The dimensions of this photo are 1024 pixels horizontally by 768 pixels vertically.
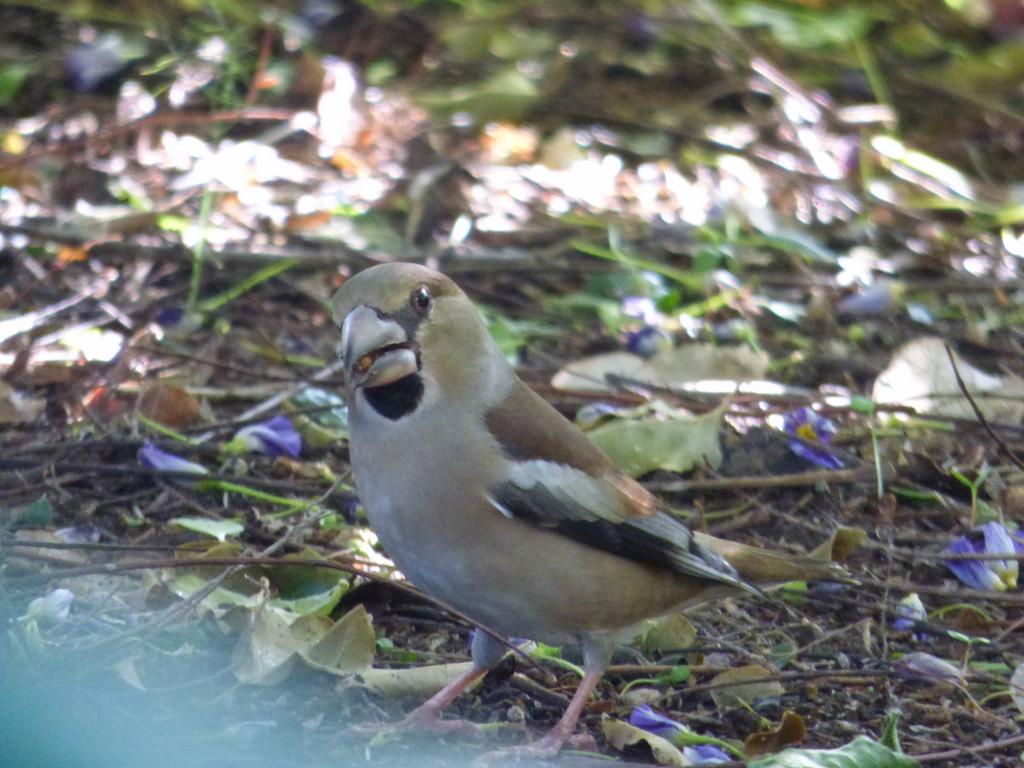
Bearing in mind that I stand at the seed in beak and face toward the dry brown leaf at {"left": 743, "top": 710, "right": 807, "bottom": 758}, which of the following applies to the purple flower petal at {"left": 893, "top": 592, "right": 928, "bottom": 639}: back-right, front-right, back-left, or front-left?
front-left

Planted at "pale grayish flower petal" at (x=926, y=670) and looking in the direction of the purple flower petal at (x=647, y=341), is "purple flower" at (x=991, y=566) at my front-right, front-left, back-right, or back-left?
front-right

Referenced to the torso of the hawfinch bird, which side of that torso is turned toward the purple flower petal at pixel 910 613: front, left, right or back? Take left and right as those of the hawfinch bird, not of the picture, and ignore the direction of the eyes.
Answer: back

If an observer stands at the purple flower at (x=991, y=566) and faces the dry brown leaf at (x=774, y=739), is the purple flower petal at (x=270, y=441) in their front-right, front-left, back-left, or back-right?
front-right

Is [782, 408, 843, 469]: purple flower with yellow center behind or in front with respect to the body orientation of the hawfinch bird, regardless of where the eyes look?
behind

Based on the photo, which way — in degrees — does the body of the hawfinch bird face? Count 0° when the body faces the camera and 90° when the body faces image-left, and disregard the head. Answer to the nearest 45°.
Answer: approximately 45°

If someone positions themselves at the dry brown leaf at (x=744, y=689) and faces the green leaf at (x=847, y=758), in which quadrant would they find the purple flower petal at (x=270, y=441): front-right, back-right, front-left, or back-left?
back-right

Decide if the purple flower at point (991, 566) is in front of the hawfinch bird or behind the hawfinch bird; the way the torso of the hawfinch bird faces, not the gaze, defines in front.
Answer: behind

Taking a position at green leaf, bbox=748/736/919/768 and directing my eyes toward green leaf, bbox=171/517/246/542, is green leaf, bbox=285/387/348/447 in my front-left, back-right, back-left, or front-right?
front-right

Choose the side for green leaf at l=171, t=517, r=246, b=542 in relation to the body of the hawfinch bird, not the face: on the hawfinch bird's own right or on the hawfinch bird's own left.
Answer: on the hawfinch bird's own right

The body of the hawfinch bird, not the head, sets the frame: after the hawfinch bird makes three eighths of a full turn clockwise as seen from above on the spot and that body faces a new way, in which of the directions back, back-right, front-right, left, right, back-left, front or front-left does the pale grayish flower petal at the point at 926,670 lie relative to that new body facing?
right

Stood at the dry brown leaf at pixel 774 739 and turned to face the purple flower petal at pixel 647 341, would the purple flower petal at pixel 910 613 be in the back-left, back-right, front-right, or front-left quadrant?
front-right
